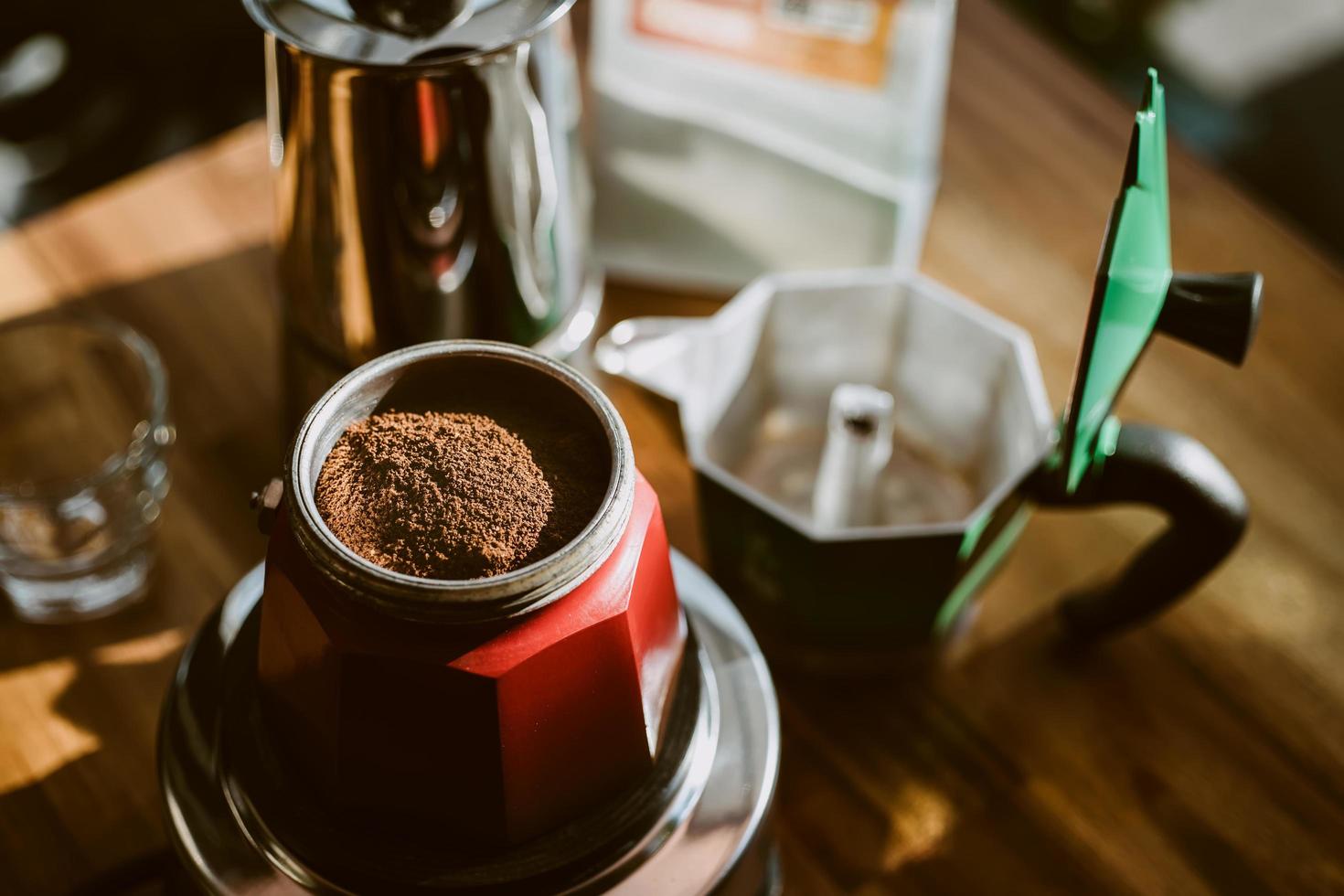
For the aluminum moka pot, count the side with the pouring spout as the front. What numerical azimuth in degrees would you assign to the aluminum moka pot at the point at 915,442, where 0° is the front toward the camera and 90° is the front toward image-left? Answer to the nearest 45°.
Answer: approximately 90°

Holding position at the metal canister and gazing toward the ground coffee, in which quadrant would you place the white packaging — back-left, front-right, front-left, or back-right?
back-left

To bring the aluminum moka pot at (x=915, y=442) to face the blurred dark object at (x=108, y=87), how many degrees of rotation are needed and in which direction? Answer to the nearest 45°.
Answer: approximately 45° to its right

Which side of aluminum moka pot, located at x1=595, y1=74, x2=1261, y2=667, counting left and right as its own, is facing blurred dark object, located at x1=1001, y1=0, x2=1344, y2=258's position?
right

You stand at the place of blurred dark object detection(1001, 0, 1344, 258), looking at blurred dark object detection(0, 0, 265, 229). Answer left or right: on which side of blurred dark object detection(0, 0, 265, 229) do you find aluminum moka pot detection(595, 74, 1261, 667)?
left

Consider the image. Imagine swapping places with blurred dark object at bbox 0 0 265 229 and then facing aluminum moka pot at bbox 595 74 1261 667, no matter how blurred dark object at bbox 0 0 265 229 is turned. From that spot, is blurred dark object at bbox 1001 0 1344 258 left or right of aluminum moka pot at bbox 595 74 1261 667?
left
